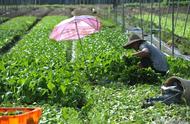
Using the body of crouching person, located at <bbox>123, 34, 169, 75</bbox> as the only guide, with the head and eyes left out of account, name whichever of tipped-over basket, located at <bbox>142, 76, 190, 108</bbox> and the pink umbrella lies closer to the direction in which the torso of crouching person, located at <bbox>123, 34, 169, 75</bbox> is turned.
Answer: the pink umbrella

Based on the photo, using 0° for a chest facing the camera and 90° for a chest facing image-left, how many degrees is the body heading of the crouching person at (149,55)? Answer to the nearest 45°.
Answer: approximately 90°

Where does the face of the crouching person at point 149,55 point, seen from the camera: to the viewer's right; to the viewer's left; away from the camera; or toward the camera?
to the viewer's left

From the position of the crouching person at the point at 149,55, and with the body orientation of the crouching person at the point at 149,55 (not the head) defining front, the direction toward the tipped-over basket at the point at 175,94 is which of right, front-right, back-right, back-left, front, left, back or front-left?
left

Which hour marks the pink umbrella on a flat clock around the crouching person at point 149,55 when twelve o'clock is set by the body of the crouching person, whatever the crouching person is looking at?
The pink umbrella is roughly at 1 o'clock from the crouching person.

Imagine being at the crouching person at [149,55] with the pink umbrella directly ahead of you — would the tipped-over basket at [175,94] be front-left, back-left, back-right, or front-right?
back-left

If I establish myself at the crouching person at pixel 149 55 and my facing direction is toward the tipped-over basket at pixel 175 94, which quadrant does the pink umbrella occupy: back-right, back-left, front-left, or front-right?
back-right
